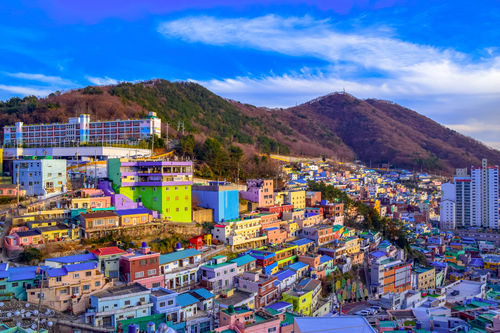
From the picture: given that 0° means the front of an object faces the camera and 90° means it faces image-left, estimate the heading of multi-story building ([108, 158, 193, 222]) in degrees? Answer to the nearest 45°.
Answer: approximately 0°

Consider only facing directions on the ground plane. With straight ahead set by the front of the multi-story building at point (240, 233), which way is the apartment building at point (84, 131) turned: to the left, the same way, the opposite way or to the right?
the same way

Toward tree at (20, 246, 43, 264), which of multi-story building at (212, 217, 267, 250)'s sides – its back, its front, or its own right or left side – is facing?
right

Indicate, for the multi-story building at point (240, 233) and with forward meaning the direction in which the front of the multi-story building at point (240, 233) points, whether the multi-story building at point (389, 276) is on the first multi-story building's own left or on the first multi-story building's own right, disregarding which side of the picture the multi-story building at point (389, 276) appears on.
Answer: on the first multi-story building's own left

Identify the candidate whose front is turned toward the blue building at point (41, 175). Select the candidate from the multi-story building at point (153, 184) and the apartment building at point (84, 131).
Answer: the apartment building

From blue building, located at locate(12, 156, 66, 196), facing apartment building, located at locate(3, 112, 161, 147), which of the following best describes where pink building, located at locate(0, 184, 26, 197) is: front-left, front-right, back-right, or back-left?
back-left

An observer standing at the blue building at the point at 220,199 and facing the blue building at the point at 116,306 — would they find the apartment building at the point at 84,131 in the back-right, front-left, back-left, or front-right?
back-right

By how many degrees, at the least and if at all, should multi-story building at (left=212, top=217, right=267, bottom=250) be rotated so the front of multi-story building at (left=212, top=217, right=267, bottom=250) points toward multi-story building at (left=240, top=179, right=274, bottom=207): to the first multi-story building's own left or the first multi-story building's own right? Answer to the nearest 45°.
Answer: approximately 135° to the first multi-story building's own left

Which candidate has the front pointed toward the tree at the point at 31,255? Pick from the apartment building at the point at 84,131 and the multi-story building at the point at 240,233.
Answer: the apartment building

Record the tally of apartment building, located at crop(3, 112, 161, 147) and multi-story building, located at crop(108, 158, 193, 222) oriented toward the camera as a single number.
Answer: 2

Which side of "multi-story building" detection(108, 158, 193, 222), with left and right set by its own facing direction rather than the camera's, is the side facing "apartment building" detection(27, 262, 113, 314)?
front

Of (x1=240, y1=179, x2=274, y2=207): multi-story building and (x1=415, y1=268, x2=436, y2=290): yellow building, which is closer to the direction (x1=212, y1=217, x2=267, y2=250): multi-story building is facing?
the yellow building

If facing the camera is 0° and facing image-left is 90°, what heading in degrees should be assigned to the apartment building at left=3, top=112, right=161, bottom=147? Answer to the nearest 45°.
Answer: approximately 0°

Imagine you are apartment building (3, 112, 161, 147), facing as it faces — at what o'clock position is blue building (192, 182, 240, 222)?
The blue building is roughly at 11 o'clock from the apartment building.

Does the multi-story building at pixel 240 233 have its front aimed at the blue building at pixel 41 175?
no

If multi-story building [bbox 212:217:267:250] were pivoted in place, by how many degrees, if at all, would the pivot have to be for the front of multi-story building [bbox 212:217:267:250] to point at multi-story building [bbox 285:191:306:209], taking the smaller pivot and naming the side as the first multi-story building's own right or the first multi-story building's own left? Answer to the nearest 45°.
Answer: approximately 90° to the first multi-story building's own left

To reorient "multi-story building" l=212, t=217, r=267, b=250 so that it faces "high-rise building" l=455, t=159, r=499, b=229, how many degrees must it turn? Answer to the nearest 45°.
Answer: approximately 90° to its left
